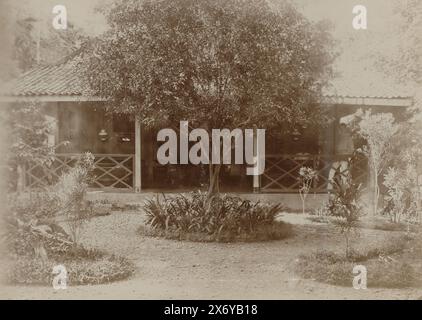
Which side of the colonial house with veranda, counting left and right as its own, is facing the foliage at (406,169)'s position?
left

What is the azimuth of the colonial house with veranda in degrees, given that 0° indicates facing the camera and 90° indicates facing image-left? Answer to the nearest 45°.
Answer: approximately 0°

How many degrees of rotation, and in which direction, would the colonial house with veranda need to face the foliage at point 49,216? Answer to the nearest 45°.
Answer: approximately 45° to its right
